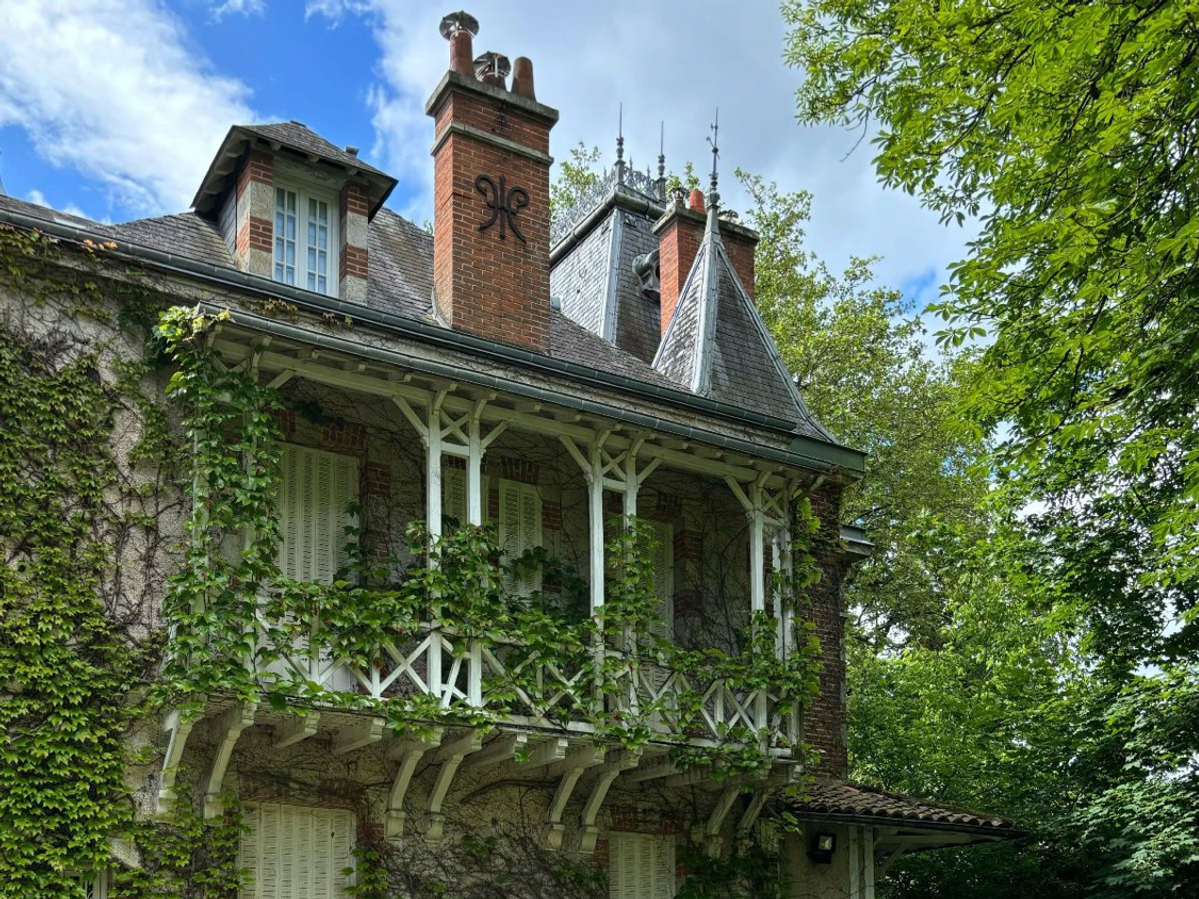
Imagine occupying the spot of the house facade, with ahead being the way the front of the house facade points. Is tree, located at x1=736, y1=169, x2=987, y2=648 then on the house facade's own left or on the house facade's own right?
on the house facade's own left
